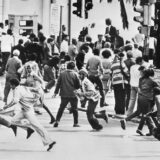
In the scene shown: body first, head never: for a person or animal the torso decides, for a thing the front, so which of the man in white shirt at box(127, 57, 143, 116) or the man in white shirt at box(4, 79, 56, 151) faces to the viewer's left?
the man in white shirt at box(4, 79, 56, 151)

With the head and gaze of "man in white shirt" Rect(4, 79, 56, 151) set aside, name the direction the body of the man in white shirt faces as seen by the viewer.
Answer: to the viewer's left
